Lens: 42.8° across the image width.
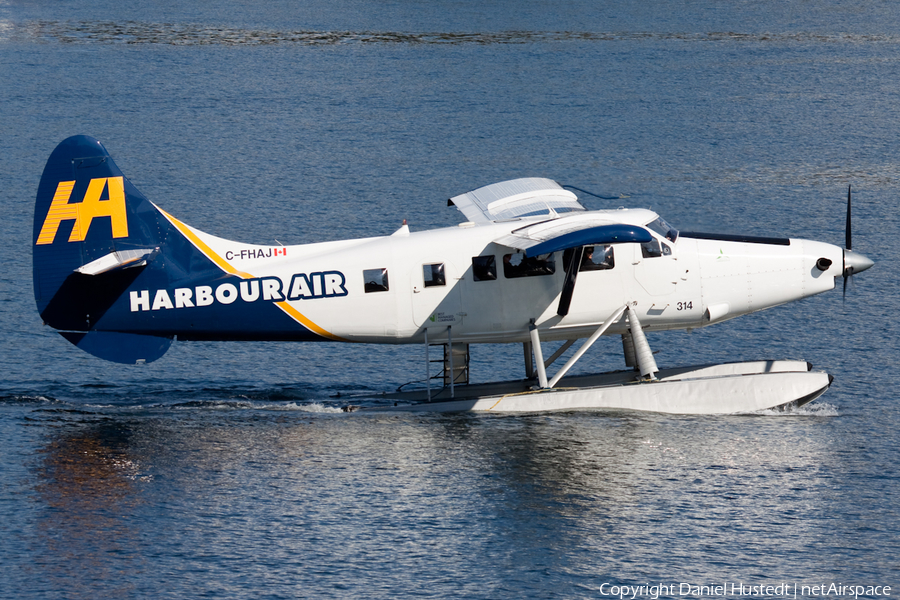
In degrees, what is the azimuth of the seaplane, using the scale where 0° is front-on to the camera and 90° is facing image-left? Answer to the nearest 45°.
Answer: approximately 270°
